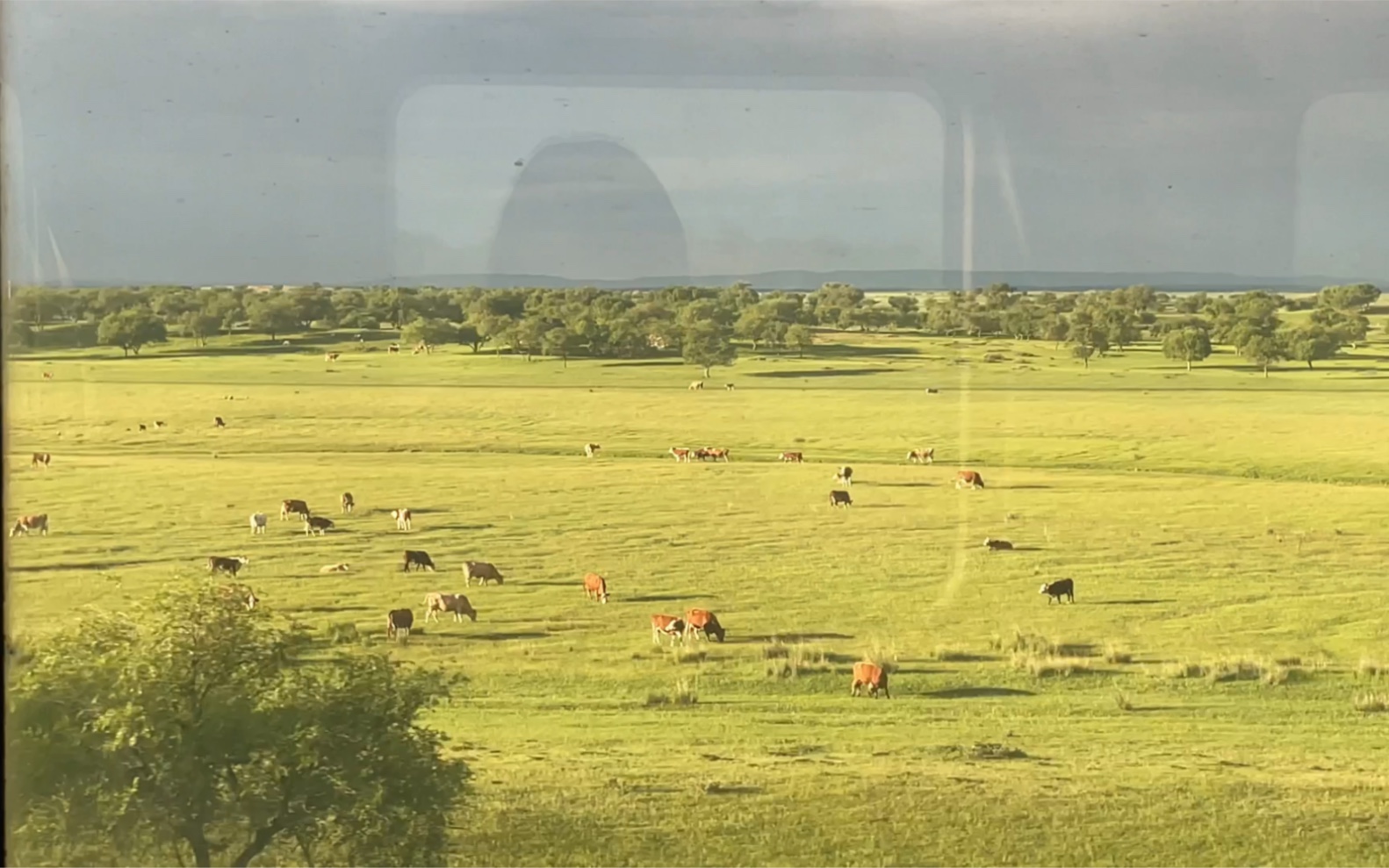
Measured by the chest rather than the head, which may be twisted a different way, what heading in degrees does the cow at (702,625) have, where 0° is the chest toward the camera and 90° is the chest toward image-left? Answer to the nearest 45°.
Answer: approximately 270°

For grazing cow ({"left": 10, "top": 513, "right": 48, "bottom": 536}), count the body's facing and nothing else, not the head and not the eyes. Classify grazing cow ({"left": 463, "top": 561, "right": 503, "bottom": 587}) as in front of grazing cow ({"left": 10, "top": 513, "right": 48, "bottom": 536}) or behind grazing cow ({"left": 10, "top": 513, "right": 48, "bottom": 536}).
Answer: behind

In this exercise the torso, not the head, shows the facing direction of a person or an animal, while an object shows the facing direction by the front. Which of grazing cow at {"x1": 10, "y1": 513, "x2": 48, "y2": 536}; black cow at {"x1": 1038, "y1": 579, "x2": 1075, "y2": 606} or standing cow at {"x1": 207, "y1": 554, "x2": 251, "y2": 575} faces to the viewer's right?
the standing cow

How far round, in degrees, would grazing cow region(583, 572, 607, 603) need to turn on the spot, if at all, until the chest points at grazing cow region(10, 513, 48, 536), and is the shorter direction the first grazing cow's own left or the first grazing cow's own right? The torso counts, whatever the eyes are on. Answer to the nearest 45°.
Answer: approximately 135° to the first grazing cow's own right

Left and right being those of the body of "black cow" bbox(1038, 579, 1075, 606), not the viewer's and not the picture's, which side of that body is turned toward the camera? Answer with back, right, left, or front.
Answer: left

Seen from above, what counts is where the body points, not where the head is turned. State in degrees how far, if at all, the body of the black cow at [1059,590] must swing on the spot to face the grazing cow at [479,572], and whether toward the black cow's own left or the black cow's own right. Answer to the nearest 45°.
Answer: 0° — it already faces it

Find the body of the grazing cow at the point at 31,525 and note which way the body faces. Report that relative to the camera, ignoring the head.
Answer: to the viewer's left
